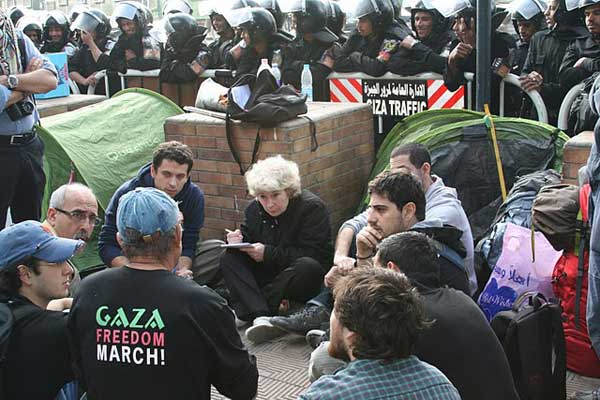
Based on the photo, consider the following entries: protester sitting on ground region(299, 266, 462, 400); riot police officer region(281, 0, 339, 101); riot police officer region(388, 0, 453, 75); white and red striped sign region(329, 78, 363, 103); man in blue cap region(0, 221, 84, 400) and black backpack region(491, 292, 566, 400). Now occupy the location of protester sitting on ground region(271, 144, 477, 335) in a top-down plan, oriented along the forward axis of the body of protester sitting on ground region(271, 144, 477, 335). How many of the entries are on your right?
3

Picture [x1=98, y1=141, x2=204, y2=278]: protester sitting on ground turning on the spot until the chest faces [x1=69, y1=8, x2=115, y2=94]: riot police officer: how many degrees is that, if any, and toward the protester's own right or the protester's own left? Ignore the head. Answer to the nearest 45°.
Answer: approximately 180°

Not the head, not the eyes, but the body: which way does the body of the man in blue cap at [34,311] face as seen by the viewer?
to the viewer's right

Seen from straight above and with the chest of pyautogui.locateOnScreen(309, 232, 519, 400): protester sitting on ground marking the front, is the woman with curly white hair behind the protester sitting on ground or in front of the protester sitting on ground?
in front

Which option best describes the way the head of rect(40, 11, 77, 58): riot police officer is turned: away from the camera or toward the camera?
toward the camera

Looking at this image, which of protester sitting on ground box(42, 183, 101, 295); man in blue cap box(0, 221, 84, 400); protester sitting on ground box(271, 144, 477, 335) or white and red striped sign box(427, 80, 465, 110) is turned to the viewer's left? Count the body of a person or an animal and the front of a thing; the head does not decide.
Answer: protester sitting on ground box(271, 144, 477, 335)

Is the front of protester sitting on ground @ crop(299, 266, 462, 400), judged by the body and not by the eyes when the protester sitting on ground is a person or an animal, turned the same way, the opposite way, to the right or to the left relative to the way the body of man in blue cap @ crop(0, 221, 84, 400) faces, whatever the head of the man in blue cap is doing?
to the left

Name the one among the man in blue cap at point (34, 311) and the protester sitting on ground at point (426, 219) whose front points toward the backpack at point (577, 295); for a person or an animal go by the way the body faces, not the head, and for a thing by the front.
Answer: the man in blue cap

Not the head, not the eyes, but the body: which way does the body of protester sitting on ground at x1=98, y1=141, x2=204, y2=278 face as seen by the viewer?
toward the camera

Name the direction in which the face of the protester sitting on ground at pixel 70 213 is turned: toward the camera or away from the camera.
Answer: toward the camera

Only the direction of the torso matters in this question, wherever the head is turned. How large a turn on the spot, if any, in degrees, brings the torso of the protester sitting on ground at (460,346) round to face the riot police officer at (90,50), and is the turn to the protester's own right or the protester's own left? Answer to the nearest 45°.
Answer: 0° — they already face them

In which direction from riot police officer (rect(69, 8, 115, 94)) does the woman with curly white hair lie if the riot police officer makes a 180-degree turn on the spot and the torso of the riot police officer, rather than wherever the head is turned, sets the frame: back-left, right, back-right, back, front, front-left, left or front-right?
back-right

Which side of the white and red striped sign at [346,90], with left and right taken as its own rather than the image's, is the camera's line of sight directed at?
front

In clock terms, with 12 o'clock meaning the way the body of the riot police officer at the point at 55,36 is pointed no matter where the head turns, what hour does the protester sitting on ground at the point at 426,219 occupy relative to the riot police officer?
The protester sitting on ground is roughly at 10 o'clock from the riot police officer.

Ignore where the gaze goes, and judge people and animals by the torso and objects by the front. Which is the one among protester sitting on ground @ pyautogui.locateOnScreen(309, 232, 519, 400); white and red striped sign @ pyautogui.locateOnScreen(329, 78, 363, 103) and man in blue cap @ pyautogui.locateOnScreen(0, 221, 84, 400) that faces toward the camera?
the white and red striped sign

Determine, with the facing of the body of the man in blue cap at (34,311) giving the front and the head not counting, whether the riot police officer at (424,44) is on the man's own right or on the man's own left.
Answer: on the man's own left

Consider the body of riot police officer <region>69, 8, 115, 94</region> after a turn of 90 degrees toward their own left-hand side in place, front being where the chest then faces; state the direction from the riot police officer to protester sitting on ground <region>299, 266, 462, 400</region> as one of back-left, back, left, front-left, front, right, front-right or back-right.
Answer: front-right
